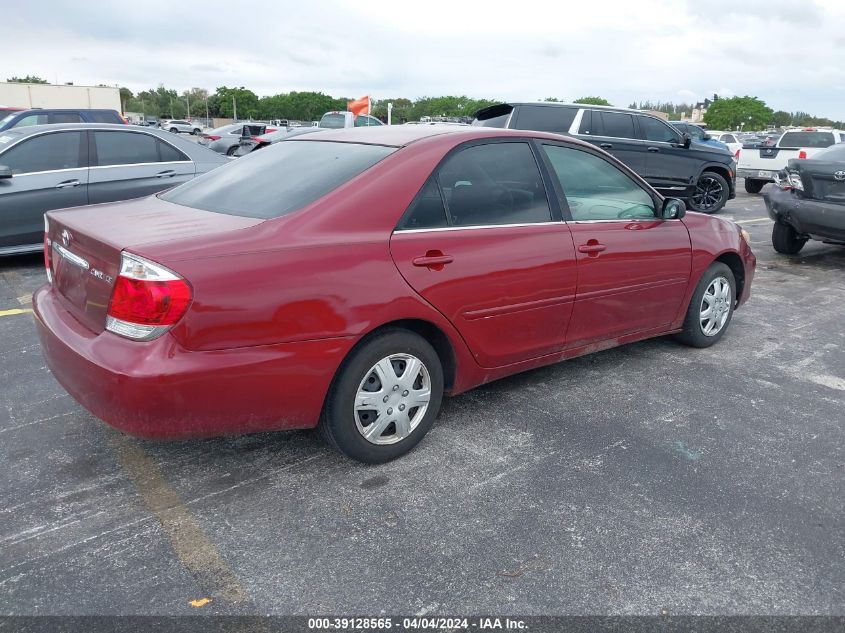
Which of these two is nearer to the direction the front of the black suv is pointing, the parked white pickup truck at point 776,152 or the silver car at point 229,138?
the parked white pickup truck

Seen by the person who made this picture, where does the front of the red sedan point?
facing away from the viewer and to the right of the viewer

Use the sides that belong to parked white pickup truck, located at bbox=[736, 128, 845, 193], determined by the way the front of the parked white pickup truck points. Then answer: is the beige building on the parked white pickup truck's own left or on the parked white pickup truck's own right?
on the parked white pickup truck's own left

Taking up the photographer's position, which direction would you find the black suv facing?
facing away from the viewer and to the right of the viewer

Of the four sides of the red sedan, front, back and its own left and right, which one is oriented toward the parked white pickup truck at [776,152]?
front

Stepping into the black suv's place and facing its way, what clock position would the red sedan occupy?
The red sedan is roughly at 5 o'clock from the black suv.

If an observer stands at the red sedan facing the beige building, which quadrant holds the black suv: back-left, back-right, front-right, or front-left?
front-right

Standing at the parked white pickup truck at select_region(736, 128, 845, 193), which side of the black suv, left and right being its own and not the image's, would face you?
front

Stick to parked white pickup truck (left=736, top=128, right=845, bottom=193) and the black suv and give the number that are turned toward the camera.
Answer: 0

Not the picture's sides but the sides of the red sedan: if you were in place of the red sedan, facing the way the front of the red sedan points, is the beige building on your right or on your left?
on your left

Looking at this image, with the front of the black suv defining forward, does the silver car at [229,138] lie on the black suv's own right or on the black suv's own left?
on the black suv's own left

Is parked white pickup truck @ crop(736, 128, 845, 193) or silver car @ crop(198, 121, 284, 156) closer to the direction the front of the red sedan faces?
the parked white pickup truck

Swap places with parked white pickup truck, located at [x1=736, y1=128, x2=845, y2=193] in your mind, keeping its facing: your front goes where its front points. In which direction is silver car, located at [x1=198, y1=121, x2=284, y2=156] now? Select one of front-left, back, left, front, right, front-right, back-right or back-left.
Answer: back-left

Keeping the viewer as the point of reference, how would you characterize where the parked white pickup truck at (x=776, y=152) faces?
facing away from the viewer and to the right of the viewer

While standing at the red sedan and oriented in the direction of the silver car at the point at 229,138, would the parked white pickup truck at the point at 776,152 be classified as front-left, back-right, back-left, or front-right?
front-right

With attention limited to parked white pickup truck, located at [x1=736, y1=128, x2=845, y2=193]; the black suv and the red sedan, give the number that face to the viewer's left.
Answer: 0

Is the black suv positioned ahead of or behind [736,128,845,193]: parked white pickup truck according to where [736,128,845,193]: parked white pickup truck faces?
behind
